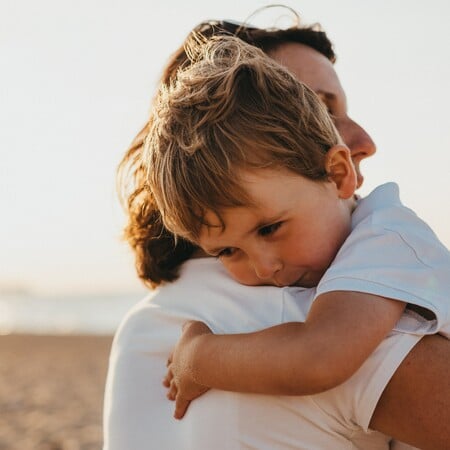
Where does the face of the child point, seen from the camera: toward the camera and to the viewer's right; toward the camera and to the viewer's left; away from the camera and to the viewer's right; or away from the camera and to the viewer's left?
toward the camera and to the viewer's left

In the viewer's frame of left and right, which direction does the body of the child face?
facing the viewer and to the left of the viewer

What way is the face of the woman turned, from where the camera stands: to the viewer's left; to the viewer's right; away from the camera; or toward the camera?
to the viewer's right
